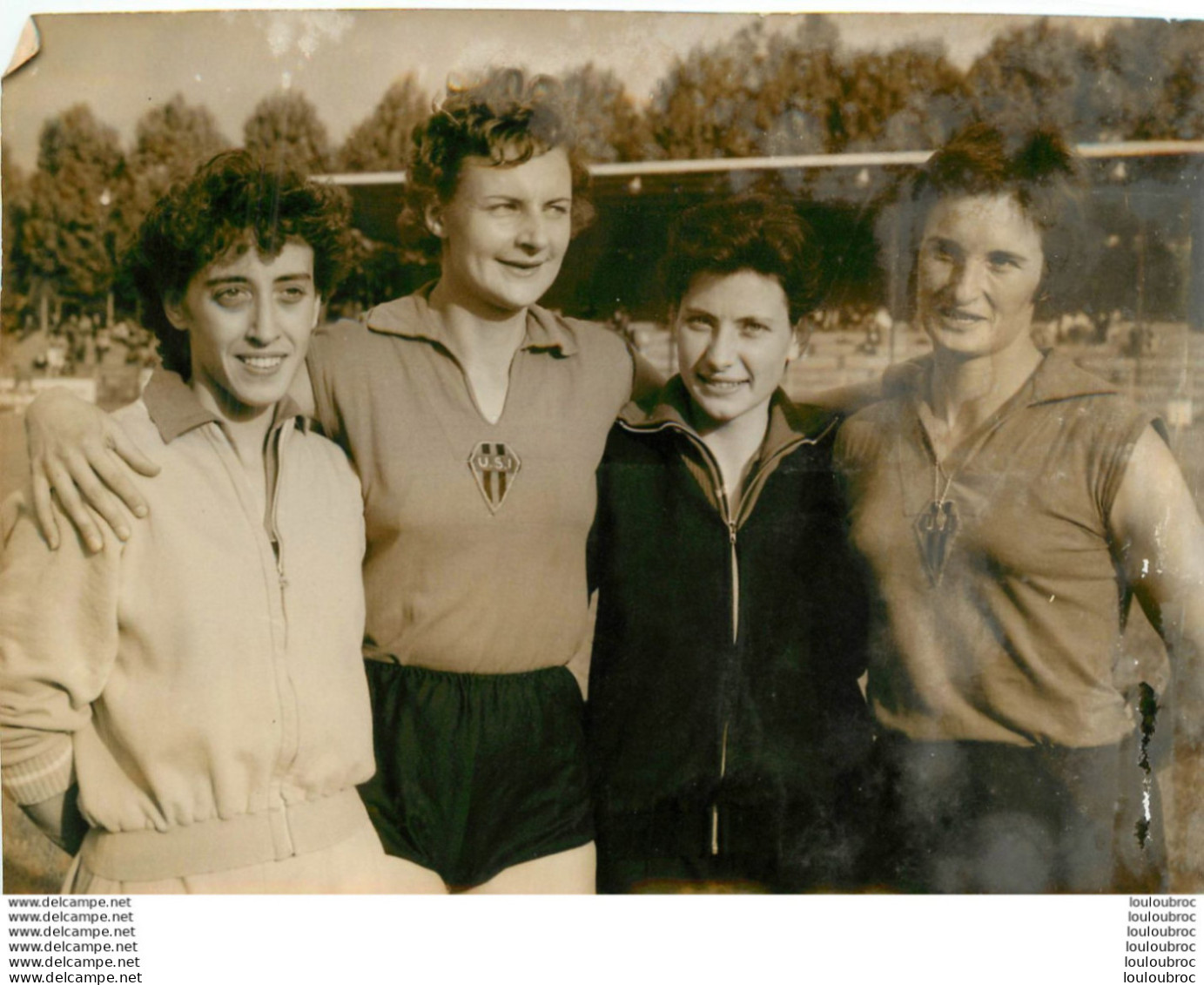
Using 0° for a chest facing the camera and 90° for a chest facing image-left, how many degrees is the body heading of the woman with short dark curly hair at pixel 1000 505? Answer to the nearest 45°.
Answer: approximately 45°
